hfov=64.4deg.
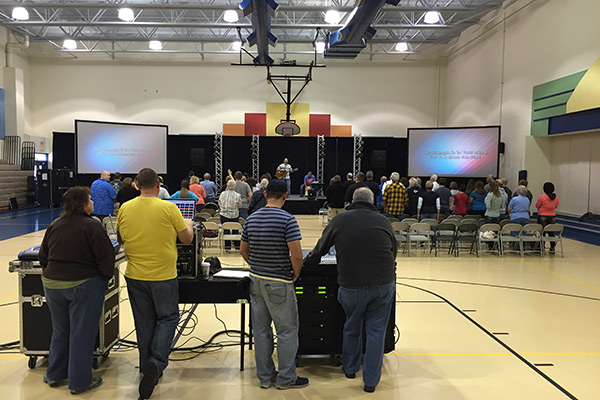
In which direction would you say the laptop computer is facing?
toward the camera

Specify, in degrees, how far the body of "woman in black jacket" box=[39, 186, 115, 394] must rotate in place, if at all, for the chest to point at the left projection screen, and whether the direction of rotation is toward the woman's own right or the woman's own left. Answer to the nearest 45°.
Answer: approximately 45° to the woman's own left

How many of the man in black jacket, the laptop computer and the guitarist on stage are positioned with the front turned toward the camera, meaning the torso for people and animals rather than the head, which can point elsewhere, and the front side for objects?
2

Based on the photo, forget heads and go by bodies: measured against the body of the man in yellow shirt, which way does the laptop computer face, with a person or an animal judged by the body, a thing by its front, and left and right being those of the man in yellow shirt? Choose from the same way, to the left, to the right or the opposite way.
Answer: the opposite way

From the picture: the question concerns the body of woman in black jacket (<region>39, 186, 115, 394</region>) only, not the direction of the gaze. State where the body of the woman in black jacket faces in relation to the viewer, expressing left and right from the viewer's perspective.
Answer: facing away from the viewer and to the right of the viewer

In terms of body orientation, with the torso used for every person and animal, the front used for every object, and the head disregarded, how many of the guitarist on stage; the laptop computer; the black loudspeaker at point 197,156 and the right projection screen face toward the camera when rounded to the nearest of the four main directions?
4

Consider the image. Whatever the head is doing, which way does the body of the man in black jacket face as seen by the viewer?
away from the camera

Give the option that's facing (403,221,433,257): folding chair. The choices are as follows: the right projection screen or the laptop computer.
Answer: the right projection screen

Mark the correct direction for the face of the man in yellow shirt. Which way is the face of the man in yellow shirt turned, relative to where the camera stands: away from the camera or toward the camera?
away from the camera

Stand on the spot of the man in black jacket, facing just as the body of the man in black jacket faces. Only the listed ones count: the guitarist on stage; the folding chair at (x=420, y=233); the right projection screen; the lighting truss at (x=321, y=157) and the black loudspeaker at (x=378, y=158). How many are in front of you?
5

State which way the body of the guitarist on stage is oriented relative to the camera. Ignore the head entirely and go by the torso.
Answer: toward the camera

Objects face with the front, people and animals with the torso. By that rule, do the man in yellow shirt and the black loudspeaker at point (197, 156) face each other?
yes

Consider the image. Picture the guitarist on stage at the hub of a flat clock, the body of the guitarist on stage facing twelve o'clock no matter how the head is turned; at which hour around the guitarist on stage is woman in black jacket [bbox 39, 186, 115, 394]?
The woman in black jacket is roughly at 12 o'clock from the guitarist on stage.

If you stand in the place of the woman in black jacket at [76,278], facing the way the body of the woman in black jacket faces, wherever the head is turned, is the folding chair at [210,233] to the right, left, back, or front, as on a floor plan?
front

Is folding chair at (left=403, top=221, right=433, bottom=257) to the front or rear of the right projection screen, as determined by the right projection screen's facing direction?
to the front
